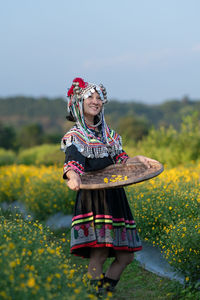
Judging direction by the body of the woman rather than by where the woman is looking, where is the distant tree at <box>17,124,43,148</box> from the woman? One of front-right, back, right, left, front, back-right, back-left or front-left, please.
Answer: back-left

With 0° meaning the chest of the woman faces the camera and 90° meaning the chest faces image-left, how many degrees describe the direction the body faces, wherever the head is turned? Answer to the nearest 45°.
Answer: approximately 315°

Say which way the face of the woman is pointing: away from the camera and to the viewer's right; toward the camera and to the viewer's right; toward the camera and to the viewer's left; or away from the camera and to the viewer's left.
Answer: toward the camera and to the viewer's right

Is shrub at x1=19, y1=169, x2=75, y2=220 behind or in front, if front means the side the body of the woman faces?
behind
